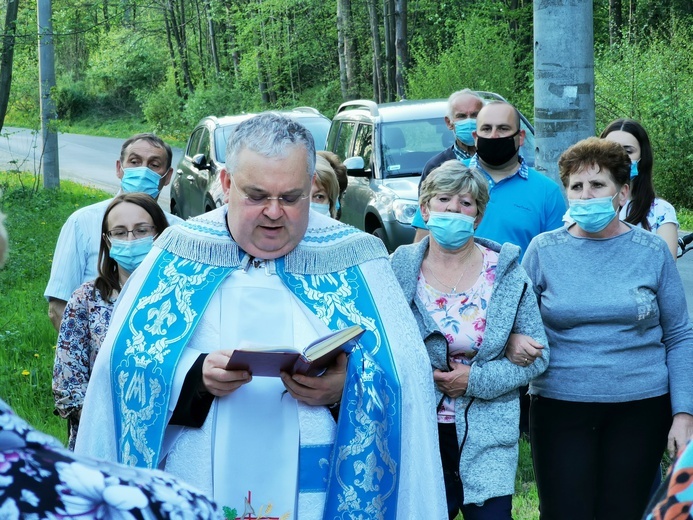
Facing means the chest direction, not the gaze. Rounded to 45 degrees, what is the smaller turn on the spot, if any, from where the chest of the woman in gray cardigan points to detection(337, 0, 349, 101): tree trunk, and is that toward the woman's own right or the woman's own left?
approximately 180°

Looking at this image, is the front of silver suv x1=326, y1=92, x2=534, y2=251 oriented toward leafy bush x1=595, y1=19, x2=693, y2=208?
no

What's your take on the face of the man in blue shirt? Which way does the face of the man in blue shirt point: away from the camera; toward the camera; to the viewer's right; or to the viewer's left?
toward the camera

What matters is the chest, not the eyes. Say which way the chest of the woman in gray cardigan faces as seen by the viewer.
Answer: toward the camera

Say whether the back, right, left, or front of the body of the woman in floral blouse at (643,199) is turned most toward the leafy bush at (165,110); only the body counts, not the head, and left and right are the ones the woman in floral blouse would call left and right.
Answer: right

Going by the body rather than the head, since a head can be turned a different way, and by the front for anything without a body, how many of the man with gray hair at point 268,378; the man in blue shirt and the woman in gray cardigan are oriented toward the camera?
3

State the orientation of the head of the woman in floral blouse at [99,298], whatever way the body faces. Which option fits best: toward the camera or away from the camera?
toward the camera

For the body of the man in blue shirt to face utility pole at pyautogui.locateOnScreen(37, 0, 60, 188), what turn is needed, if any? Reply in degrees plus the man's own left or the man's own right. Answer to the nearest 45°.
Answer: approximately 135° to the man's own right

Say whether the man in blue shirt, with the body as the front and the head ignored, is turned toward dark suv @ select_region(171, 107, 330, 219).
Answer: no

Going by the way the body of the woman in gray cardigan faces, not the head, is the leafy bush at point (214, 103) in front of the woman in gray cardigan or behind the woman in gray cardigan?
behind

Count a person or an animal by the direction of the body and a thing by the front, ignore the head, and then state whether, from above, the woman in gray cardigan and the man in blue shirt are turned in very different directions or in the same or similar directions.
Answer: same or similar directions

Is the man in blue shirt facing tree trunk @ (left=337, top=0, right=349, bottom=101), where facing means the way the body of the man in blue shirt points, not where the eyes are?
no

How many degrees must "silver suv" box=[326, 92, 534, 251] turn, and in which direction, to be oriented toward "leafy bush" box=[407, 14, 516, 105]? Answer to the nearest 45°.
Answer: approximately 135° to its left

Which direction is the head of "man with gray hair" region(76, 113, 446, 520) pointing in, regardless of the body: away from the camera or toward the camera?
toward the camera

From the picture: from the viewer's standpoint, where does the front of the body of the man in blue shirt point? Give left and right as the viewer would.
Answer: facing the viewer

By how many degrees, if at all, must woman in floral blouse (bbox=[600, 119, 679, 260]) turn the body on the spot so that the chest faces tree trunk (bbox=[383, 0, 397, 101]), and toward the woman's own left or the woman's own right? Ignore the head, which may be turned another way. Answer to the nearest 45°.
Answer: approximately 135° to the woman's own right
